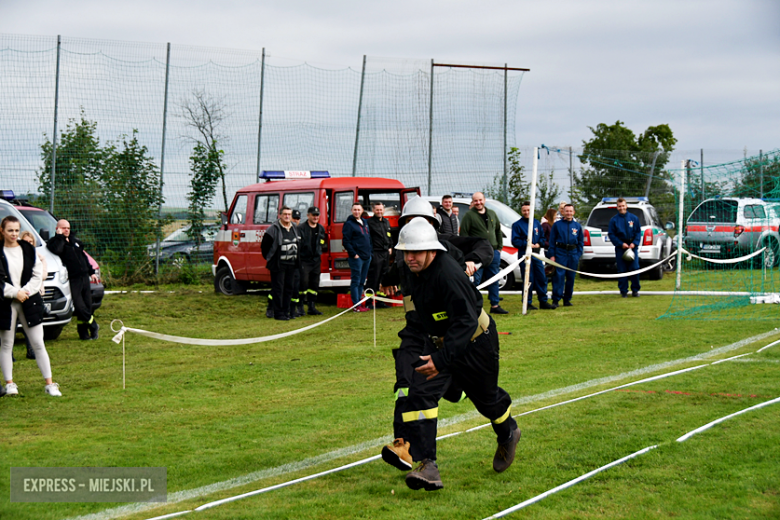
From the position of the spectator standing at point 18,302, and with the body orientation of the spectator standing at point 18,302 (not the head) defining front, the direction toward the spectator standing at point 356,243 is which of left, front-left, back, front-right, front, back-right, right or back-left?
back-left

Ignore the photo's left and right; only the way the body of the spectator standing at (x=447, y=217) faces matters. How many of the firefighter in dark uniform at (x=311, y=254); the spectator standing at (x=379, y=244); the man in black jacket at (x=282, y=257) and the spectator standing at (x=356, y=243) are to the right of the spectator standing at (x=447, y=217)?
4

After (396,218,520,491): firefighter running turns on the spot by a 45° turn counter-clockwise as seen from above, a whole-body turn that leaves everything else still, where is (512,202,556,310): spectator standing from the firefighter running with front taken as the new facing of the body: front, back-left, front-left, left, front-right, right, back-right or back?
back

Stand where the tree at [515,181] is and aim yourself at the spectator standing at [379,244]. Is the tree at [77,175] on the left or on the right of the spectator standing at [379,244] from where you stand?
right

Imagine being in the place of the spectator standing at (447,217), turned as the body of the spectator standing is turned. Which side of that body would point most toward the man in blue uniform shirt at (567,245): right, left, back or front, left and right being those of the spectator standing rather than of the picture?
left
